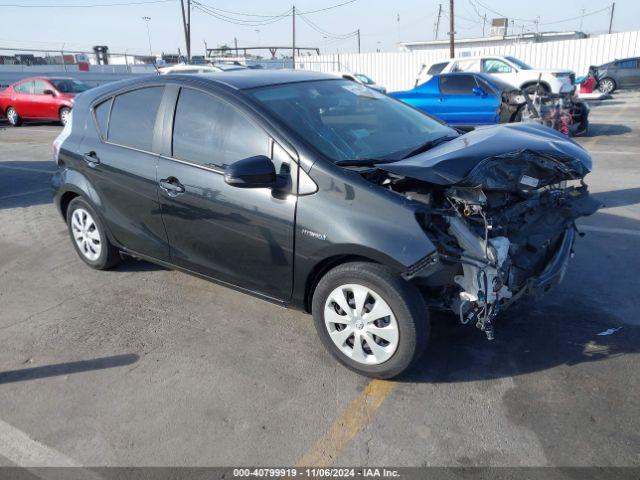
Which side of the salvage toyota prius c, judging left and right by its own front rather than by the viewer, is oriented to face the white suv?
left

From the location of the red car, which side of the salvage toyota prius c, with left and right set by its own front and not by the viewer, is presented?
back

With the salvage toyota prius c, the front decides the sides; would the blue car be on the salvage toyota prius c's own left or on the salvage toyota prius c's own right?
on the salvage toyota prius c's own left

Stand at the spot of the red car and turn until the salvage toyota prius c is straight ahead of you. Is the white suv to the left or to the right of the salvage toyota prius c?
left
